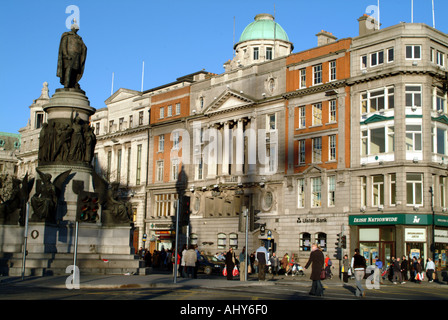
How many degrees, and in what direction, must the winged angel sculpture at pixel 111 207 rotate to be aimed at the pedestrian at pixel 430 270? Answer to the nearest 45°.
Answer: approximately 45° to its left

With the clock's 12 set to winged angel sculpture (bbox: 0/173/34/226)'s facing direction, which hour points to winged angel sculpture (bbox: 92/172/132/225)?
winged angel sculpture (bbox: 92/172/132/225) is roughly at 6 o'clock from winged angel sculpture (bbox: 0/173/34/226).

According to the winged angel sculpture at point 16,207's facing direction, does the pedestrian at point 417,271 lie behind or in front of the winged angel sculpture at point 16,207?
behind

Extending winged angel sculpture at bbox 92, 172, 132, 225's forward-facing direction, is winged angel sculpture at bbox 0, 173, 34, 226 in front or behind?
behind

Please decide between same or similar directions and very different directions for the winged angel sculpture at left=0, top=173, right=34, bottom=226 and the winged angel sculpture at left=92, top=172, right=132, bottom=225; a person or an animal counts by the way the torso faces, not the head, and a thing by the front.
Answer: very different directions

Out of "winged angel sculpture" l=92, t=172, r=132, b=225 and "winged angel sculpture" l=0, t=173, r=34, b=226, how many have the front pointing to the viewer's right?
1

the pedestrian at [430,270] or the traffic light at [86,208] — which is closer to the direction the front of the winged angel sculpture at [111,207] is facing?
the pedestrian

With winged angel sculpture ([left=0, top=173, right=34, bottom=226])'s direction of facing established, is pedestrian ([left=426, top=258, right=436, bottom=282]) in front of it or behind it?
behind

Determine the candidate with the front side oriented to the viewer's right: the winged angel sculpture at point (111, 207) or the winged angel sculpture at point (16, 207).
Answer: the winged angel sculpture at point (111, 207)

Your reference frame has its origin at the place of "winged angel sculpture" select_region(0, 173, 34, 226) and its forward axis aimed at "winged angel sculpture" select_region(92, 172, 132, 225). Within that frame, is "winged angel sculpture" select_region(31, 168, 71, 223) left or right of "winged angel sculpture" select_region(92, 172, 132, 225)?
right

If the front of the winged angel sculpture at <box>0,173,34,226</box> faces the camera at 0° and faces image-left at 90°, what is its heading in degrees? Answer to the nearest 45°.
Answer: approximately 90°

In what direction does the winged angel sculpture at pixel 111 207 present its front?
to the viewer's right

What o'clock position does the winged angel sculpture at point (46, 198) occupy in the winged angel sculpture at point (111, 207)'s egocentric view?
the winged angel sculpture at point (46, 198) is roughly at 5 o'clock from the winged angel sculpture at point (111, 207).
